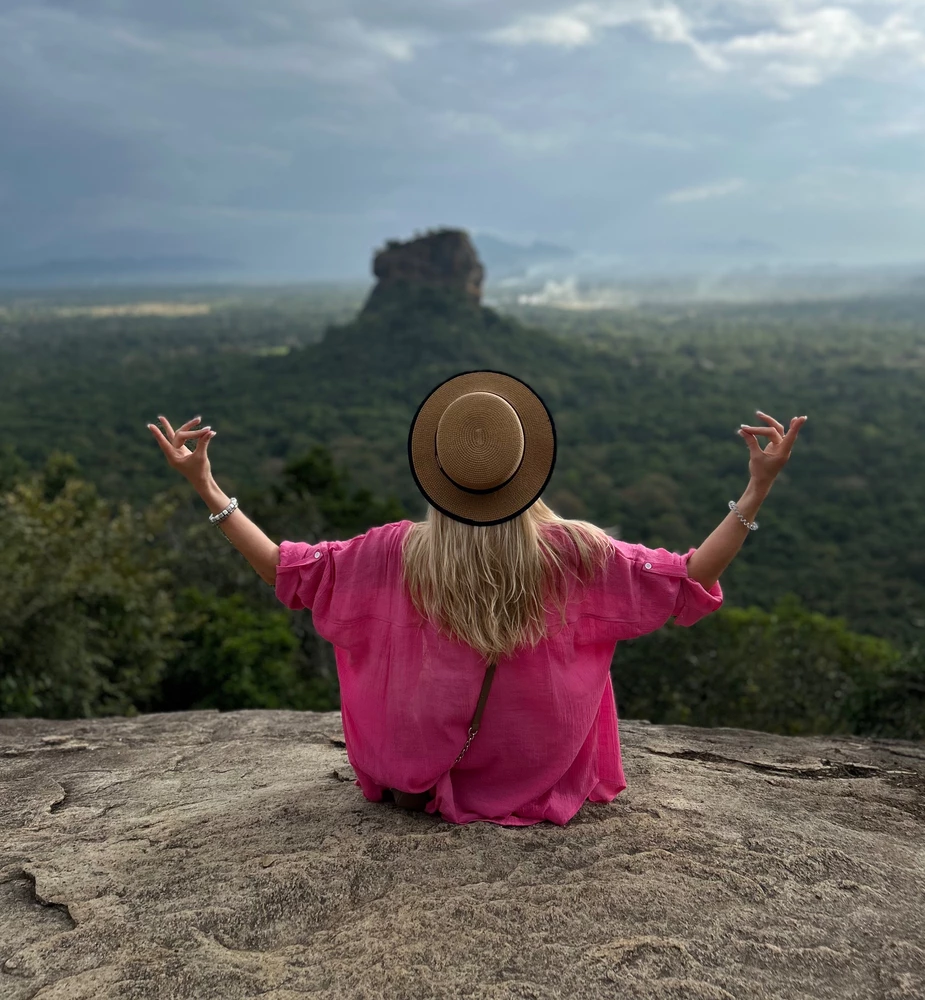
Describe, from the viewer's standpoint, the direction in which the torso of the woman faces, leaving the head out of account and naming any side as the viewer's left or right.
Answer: facing away from the viewer

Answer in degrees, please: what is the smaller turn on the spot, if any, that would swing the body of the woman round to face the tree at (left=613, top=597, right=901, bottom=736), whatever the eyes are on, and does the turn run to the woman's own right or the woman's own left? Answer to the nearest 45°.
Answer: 0° — they already face it

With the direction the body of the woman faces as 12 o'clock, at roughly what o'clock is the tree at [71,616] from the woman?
The tree is roughly at 11 o'clock from the woman.
